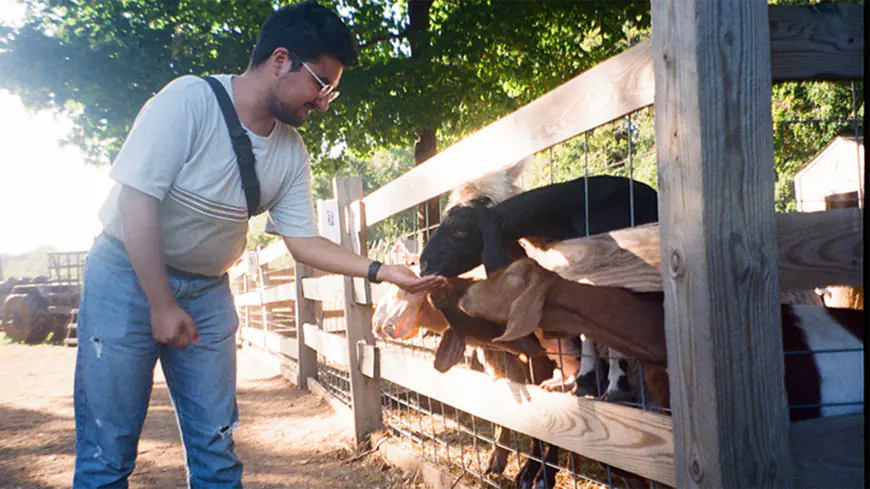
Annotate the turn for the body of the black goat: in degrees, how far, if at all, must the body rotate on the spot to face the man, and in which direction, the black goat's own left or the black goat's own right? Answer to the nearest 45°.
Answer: approximately 45° to the black goat's own left

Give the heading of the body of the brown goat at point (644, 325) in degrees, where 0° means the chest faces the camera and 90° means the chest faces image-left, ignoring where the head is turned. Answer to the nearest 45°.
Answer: approximately 90°

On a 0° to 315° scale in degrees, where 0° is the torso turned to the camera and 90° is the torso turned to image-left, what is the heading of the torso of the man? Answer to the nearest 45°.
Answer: approximately 315°

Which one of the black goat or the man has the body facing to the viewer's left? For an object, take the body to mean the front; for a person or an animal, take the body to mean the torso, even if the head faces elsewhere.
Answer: the black goat

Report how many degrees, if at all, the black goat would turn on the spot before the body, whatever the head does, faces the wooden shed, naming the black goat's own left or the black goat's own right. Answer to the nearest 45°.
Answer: approximately 135° to the black goat's own right

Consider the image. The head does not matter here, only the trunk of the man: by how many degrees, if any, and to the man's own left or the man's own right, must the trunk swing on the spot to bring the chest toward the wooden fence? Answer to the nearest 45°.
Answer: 0° — they already face it

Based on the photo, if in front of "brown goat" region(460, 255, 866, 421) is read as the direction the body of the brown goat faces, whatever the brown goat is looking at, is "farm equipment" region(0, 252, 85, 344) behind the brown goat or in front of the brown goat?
in front

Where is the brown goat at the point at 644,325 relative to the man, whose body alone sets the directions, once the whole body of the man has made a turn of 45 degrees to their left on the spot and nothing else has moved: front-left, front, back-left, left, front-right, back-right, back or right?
front

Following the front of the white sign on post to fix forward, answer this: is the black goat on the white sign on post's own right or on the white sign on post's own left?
on the white sign on post's own left

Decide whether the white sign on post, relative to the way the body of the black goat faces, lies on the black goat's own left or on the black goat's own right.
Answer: on the black goat's own right

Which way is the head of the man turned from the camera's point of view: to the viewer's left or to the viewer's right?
to the viewer's right

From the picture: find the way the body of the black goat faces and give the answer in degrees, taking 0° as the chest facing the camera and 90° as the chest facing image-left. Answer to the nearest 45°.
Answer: approximately 90°

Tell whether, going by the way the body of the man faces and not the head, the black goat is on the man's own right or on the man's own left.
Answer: on the man's own left
